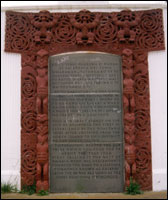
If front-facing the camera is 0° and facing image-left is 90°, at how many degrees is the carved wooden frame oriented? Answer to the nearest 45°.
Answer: approximately 0°
